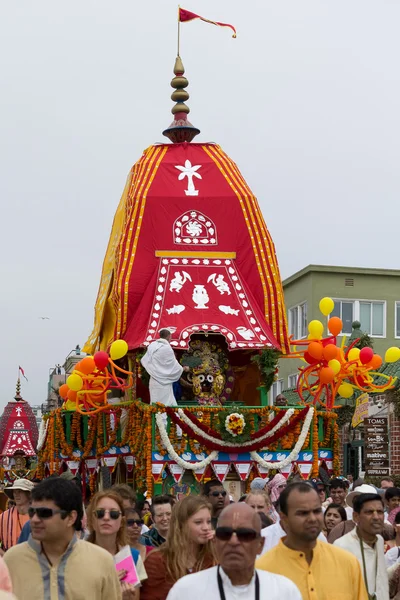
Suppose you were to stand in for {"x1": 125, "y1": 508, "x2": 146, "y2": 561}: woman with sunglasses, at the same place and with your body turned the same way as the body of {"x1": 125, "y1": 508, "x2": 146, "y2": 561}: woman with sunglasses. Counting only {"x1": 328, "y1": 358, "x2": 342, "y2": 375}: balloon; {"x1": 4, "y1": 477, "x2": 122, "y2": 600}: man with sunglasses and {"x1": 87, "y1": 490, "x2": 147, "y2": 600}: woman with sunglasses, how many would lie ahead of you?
2

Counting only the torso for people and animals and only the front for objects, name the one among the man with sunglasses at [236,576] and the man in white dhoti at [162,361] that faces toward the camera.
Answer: the man with sunglasses

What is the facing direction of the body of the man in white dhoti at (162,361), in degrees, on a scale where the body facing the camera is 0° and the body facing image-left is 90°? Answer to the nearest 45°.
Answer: approximately 225°

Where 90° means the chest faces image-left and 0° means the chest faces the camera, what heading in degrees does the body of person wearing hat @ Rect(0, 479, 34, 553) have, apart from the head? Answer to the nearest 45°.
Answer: approximately 45°

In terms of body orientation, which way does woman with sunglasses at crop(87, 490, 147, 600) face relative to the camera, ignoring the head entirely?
toward the camera

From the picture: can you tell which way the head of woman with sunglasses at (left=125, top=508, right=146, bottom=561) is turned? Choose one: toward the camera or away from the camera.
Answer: toward the camera

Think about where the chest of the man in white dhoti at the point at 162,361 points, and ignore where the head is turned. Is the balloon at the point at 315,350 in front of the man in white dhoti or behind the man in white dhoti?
in front

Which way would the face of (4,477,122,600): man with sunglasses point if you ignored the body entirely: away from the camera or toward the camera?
toward the camera

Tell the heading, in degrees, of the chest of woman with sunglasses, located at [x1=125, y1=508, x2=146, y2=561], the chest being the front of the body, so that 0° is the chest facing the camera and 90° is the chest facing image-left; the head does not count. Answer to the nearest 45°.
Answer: approximately 0°

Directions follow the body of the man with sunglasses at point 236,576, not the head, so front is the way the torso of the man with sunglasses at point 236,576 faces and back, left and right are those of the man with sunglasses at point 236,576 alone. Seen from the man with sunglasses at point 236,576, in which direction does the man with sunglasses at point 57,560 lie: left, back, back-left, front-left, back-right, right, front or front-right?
back-right

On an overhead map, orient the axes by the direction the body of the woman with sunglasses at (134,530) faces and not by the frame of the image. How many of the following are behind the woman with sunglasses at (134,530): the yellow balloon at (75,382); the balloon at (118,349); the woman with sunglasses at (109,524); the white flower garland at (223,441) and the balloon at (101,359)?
4

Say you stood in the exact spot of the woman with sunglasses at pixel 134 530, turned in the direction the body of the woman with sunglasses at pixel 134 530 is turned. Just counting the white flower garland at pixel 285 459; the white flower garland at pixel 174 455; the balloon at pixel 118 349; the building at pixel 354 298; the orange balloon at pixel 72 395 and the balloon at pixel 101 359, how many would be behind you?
6

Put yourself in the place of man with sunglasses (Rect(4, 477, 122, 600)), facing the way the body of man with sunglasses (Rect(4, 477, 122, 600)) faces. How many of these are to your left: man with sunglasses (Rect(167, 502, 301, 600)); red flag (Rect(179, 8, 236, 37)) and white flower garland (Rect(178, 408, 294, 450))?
1

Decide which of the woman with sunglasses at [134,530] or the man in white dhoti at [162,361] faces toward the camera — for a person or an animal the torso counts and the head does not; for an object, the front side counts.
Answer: the woman with sunglasses

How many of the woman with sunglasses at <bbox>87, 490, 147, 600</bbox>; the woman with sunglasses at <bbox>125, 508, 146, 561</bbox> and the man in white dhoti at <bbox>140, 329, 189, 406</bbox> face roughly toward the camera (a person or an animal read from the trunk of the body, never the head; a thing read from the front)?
2

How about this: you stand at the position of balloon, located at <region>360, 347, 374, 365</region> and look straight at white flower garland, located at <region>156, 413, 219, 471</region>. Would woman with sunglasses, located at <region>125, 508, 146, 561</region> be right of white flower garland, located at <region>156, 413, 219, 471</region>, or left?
left

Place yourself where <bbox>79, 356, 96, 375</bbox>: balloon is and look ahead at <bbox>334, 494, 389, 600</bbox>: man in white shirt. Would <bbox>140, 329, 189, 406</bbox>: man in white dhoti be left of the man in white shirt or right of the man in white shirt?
left
